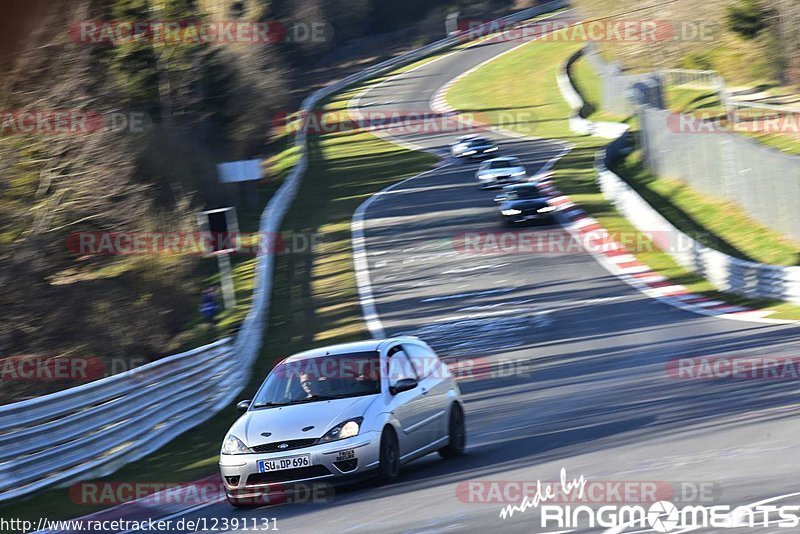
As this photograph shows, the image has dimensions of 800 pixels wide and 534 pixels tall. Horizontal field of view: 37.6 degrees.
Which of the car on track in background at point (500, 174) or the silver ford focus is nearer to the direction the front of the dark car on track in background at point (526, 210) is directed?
the silver ford focus

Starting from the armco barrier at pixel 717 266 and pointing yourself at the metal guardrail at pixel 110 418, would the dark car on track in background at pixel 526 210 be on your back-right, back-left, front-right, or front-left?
back-right

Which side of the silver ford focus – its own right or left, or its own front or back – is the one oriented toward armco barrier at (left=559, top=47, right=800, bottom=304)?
back

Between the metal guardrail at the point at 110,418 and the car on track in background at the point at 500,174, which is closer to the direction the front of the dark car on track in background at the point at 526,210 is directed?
the metal guardrail

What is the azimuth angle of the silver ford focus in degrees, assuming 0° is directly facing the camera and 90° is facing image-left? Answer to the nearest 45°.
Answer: approximately 45°

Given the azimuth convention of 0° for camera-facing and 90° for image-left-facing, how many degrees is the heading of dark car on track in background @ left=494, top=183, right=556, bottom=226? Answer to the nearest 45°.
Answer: approximately 0°

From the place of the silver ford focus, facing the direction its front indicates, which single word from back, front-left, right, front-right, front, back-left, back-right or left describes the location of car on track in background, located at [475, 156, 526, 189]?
back-right

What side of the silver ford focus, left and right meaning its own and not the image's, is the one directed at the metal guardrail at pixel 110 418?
right

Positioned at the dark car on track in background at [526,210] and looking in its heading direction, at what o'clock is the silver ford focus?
The silver ford focus is roughly at 12 o'clock from the dark car on track in background.
